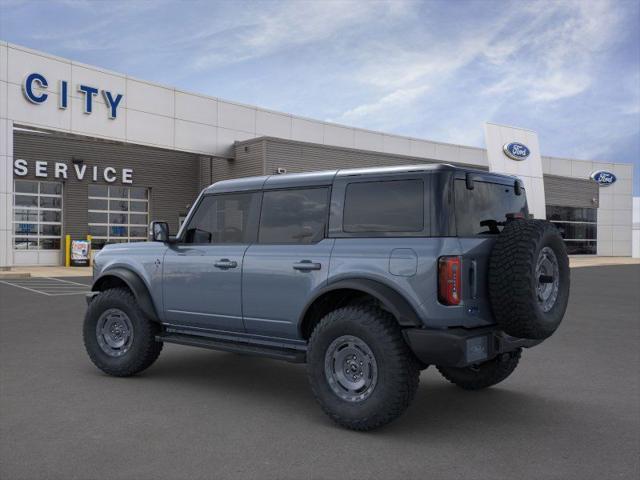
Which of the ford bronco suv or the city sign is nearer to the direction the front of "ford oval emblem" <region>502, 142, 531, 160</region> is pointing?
the ford bronco suv

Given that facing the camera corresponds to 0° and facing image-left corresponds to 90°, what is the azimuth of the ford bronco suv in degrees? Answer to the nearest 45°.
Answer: approximately 135°

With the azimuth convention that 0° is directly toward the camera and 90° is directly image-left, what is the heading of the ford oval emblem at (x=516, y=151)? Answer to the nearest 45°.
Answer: approximately 315°

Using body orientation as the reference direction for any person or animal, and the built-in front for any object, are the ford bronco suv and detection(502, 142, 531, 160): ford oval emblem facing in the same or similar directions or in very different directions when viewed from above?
very different directions
